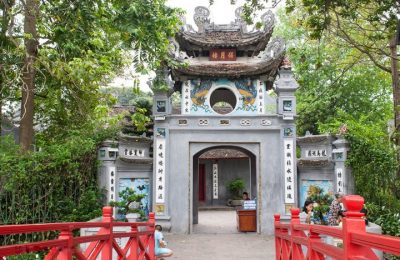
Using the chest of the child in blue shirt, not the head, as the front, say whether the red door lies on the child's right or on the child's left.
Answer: on the child's left

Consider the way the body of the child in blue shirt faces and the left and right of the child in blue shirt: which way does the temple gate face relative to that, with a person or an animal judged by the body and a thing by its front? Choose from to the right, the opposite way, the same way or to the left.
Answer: to the right

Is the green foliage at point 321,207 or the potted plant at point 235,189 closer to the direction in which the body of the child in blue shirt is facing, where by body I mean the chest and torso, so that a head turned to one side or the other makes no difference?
the green foliage

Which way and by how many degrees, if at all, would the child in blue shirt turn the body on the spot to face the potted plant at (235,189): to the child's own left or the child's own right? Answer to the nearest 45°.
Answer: approximately 90° to the child's own left

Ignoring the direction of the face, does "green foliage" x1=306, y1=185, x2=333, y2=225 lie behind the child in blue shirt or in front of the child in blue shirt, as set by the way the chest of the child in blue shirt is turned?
in front

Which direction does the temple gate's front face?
toward the camera

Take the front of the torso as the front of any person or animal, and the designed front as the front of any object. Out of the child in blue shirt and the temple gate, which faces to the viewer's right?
the child in blue shirt

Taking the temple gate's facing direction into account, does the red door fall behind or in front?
behind

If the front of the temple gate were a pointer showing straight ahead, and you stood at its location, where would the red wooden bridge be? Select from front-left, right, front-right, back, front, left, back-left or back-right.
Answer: front

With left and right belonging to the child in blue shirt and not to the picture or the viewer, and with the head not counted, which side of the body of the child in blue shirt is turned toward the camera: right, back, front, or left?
right

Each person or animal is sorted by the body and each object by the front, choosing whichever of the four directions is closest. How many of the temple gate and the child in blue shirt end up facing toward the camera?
1

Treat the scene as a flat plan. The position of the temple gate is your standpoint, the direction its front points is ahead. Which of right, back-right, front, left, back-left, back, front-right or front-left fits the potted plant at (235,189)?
back

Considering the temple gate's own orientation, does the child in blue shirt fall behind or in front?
in front

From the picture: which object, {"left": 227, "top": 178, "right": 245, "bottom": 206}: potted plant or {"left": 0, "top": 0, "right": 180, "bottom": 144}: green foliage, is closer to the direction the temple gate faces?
the green foliage
